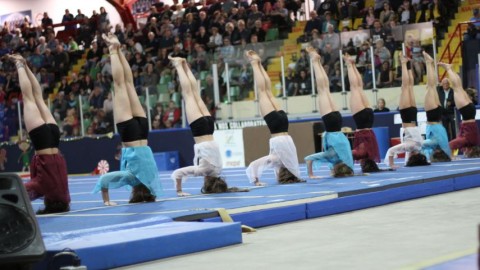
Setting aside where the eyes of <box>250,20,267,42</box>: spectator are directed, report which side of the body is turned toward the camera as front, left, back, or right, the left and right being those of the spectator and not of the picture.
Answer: front

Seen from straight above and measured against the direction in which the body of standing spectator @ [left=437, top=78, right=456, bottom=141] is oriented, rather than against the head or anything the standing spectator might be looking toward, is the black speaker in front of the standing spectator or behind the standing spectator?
in front

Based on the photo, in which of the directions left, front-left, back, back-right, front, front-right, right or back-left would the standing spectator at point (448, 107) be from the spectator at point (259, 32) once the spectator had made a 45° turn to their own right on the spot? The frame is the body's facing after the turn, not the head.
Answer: left

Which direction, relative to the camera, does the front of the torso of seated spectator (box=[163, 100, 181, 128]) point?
toward the camera

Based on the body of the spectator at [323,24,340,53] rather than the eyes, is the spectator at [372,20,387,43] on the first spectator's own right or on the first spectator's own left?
on the first spectator's own left

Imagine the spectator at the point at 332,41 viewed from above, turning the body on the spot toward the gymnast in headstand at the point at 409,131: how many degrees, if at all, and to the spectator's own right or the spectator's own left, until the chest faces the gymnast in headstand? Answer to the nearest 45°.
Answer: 0° — they already face them

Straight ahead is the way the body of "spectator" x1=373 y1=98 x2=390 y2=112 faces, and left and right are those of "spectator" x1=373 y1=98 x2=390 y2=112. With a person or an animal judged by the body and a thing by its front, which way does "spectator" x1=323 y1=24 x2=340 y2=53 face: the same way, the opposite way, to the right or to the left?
the same way

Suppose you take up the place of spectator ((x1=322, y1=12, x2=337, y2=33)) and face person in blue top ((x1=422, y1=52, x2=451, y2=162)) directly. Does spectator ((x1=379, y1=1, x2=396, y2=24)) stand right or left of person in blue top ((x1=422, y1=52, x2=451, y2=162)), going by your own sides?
left

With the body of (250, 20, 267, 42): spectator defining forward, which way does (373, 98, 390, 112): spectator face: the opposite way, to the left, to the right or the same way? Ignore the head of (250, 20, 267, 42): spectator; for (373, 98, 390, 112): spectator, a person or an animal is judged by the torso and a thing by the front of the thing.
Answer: the same way
